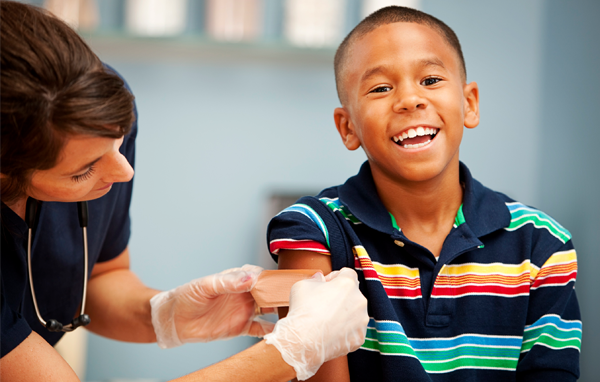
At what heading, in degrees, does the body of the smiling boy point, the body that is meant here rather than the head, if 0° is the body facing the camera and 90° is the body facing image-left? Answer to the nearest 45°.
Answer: approximately 0°

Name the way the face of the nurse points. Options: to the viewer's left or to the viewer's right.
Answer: to the viewer's right
